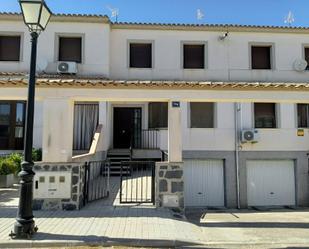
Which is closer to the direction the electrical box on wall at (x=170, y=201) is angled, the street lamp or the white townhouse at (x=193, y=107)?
the street lamp

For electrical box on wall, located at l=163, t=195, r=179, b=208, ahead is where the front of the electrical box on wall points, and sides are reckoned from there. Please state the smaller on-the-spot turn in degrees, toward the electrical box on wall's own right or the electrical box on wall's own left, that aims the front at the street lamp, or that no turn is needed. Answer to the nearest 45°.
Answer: approximately 45° to the electrical box on wall's own right

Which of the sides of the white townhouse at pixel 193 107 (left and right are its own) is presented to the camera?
front

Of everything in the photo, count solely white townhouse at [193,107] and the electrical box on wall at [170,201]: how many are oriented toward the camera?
2

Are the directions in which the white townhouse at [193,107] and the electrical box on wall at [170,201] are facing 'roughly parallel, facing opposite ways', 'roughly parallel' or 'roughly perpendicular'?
roughly parallel

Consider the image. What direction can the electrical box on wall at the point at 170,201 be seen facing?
toward the camera

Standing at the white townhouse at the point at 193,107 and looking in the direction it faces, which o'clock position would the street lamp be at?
The street lamp is roughly at 1 o'clock from the white townhouse.
